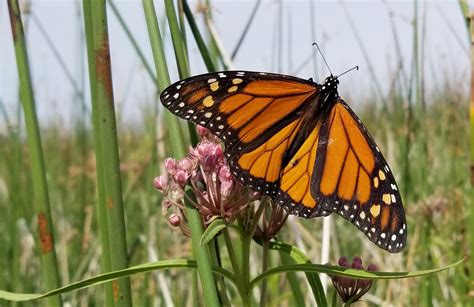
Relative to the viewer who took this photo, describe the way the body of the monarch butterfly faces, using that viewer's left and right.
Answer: facing away from the viewer and to the right of the viewer

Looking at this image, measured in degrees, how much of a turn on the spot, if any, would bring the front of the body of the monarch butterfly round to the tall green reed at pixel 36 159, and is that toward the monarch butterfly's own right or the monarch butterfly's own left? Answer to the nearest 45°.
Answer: approximately 135° to the monarch butterfly's own left

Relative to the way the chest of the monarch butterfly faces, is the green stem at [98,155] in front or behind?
behind

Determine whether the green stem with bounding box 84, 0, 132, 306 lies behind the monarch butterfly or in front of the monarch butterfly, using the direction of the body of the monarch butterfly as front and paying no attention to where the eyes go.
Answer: behind
